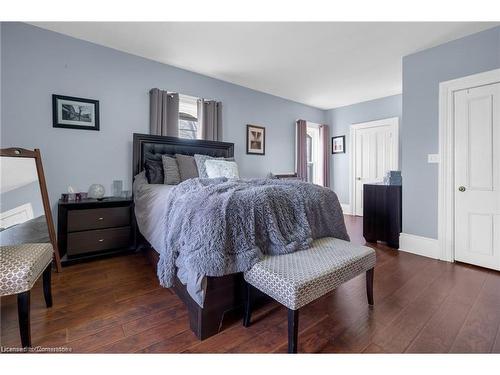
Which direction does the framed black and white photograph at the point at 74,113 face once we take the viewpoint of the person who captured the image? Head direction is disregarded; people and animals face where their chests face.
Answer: facing the viewer and to the right of the viewer

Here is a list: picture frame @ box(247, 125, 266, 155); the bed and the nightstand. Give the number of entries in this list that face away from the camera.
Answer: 0

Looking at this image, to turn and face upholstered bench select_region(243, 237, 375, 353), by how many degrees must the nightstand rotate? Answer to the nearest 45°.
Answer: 0° — it already faces it

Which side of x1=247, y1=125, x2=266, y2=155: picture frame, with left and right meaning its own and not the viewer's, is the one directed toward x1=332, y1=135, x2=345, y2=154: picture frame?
left

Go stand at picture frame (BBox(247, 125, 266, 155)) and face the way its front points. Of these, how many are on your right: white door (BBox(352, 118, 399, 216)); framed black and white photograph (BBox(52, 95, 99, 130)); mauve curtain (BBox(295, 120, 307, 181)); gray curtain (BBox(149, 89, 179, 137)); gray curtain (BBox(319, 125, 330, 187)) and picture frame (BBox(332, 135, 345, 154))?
2

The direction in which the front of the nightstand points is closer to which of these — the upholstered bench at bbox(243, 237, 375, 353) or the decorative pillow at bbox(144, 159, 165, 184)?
the upholstered bench

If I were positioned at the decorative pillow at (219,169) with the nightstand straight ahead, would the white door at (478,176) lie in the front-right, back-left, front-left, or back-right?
back-left

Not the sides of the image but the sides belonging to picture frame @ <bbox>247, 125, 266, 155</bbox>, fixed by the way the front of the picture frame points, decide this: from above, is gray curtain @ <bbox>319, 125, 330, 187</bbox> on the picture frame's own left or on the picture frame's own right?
on the picture frame's own left
